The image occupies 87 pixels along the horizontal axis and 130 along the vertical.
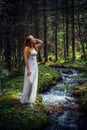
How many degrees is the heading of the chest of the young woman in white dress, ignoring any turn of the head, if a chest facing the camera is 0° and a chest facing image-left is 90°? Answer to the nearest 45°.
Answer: approximately 315°
